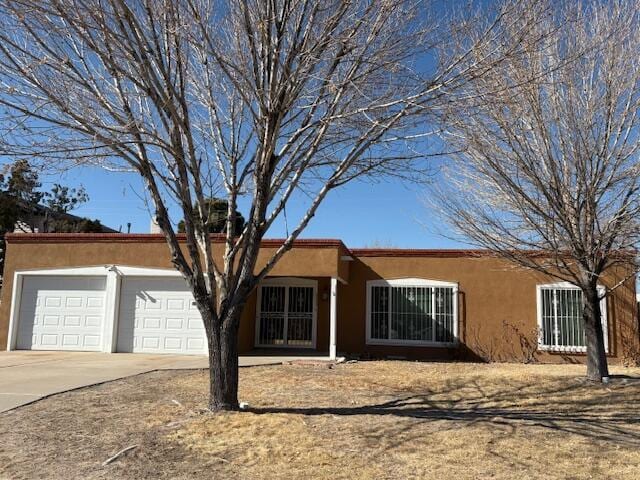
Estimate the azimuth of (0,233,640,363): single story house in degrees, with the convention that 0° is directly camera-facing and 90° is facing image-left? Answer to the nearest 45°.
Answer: approximately 0°
